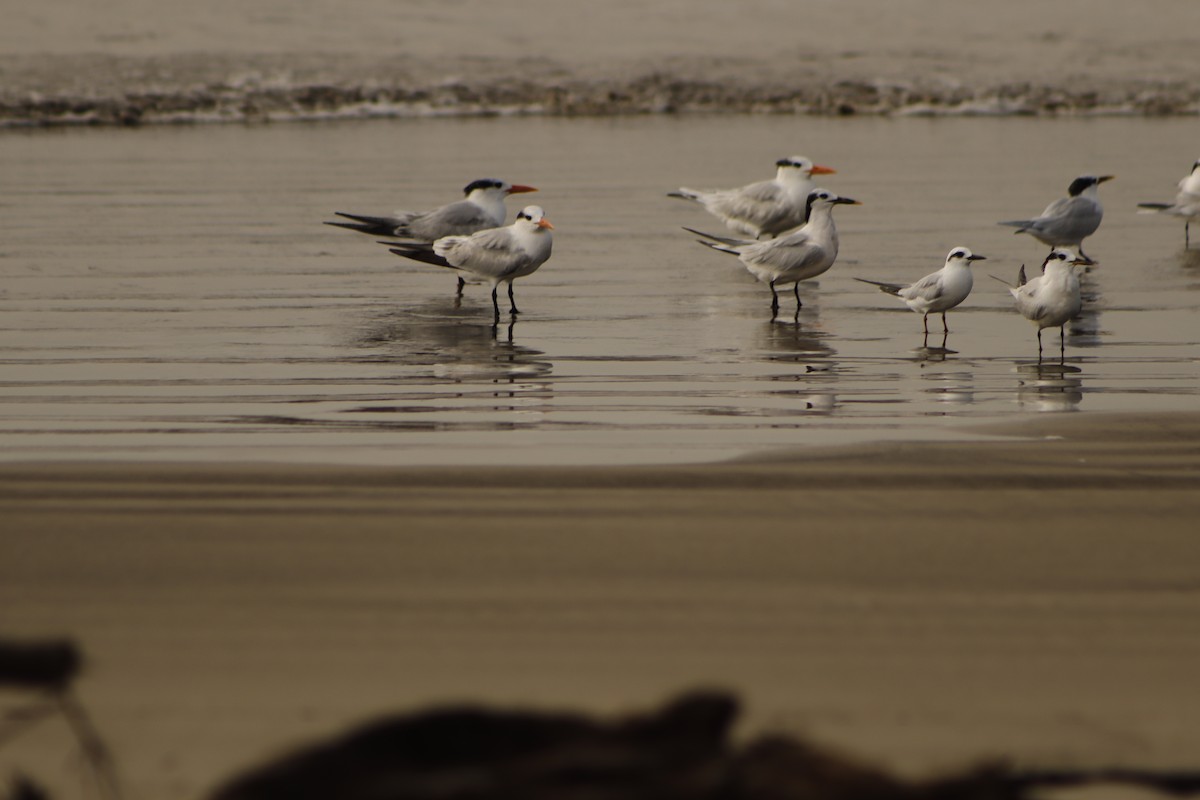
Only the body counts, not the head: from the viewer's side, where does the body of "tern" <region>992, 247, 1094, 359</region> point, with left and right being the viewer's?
facing the viewer and to the right of the viewer

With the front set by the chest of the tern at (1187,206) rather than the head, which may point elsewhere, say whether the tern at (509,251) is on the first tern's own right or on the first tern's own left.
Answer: on the first tern's own right

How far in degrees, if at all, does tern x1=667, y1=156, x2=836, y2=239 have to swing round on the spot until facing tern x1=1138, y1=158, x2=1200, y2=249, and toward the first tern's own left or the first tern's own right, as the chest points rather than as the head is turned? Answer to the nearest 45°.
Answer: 0° — it already faces it

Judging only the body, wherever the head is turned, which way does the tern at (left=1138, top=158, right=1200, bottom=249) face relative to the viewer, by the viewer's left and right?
facing to the right of the viewer

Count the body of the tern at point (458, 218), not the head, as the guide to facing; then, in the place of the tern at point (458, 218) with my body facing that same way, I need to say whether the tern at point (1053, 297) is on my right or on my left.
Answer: on my right

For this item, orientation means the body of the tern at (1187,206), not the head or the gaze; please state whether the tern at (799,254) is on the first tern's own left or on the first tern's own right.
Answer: on the first tern's own right

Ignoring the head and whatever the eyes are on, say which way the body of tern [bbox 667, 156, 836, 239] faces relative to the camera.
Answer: to the viewer's right

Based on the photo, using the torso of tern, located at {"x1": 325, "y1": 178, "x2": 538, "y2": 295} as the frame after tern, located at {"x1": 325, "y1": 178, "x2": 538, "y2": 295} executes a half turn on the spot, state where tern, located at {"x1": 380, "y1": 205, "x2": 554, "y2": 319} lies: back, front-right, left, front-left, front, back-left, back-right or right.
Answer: left

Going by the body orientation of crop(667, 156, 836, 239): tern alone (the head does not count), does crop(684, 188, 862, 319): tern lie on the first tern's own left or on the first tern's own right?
on the first tern's own right

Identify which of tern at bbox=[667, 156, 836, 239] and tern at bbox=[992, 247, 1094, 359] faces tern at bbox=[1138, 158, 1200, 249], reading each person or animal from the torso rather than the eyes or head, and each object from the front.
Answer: tern at bbox=[667, 156, 836, 239]

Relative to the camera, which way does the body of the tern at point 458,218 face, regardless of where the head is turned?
to the viewer's right

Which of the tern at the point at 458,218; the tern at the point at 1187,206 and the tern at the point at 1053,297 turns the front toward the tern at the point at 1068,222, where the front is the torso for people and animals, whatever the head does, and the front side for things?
the tern at the point at 458,218

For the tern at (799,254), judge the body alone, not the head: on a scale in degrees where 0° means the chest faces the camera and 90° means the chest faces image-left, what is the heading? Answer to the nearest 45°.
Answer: approximately 270°
